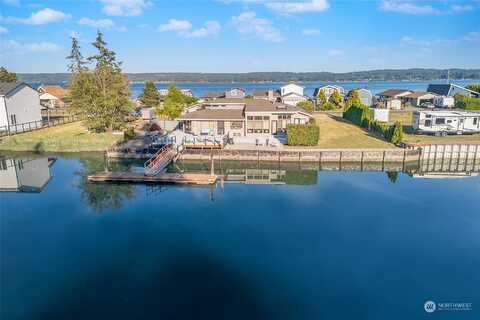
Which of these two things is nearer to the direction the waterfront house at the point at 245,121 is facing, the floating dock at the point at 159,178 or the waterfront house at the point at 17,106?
the floating dock

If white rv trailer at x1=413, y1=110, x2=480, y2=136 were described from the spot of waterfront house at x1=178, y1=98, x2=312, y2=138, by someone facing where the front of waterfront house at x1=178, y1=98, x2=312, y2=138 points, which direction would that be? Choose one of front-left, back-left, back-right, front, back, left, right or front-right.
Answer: left

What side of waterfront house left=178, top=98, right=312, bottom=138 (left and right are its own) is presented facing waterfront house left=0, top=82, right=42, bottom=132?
right

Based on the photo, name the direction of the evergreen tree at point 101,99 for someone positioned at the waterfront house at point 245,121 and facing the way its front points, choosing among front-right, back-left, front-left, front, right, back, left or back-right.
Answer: right

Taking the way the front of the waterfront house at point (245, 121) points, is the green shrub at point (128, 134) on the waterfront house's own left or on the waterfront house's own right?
on the waterfront house's own right

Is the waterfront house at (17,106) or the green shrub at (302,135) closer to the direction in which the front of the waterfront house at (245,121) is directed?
the green shrub

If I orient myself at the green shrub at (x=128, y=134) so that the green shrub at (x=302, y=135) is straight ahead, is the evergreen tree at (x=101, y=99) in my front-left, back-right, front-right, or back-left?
back-left

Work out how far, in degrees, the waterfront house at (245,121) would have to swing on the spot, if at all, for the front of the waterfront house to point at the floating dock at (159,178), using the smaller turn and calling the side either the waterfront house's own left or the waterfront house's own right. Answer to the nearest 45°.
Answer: approximately 45° to the waterfront house's own right
